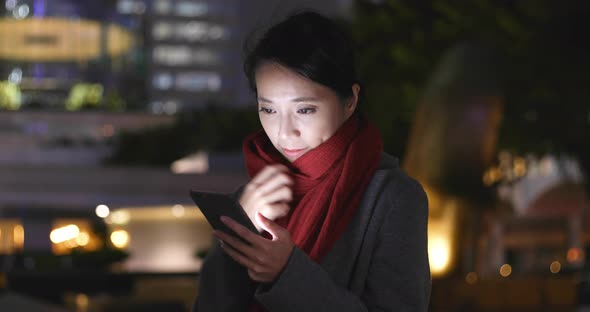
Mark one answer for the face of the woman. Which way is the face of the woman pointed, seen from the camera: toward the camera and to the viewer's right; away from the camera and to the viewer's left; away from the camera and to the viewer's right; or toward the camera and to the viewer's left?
toward the camera and to the viewer's left

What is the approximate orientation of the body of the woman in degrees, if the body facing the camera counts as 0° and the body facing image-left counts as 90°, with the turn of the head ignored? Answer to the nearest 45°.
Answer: approximately 45°
